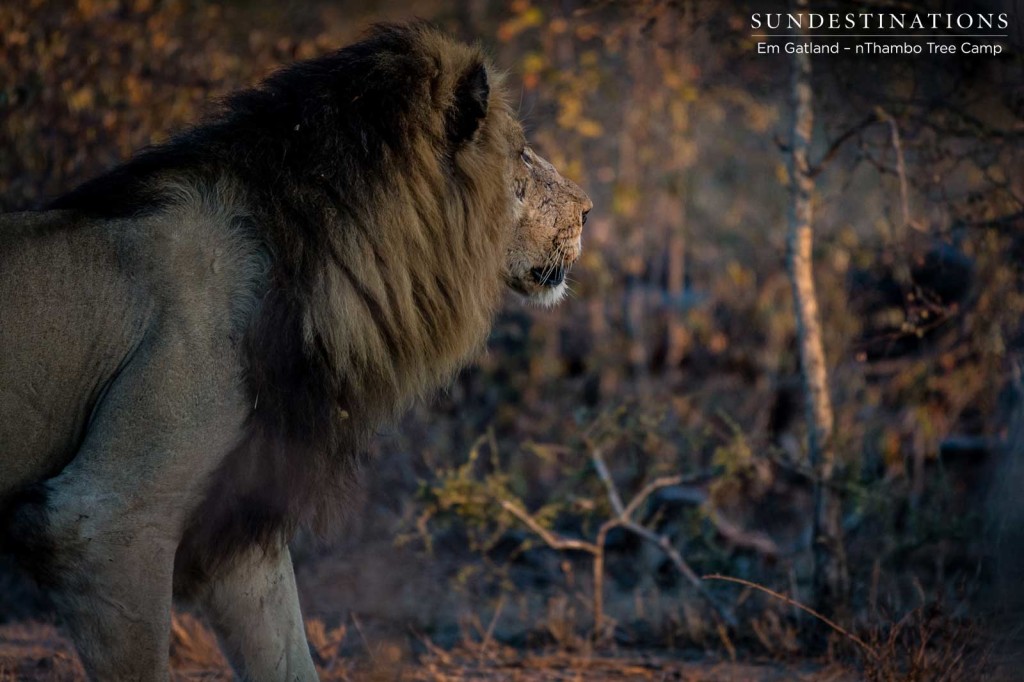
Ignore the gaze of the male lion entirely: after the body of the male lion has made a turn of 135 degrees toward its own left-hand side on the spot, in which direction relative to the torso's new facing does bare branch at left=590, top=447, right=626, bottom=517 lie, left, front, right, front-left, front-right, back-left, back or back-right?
right

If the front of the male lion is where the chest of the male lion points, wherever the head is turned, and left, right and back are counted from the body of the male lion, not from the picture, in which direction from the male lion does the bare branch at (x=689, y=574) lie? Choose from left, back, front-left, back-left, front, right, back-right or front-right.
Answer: front-left

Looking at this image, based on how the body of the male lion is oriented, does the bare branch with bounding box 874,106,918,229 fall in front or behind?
in front

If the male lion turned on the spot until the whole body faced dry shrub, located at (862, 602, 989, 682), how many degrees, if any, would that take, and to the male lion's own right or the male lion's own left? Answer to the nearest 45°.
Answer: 0° — it already faces it

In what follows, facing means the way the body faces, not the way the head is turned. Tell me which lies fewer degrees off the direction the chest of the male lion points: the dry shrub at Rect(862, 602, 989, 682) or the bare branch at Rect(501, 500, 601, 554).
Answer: the dry shrub

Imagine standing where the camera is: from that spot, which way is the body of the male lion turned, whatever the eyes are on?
to the viewer's right

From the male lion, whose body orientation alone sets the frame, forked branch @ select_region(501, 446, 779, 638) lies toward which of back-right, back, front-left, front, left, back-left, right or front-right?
front-left
